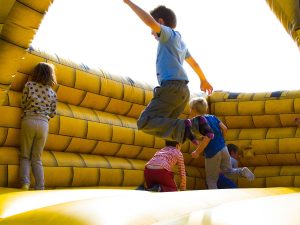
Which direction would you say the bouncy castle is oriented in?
toward the camera

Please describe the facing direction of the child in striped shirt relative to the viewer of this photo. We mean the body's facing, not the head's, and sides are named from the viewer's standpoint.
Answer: facing away from the viewer and to the right of the viewer
